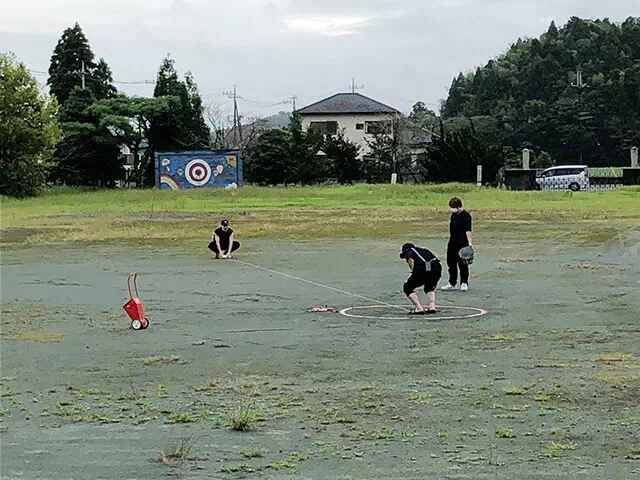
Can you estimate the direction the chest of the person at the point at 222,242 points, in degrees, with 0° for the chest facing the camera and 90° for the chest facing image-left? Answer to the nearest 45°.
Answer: approximately 0°

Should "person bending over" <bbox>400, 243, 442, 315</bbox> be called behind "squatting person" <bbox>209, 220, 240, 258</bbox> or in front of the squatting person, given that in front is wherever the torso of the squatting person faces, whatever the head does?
in front

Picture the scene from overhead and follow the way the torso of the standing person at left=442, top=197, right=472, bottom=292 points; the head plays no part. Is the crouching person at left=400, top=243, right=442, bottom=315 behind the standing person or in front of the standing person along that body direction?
in front

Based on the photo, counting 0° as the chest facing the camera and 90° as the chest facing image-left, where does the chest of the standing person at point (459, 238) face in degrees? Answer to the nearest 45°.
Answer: approximately 45°
